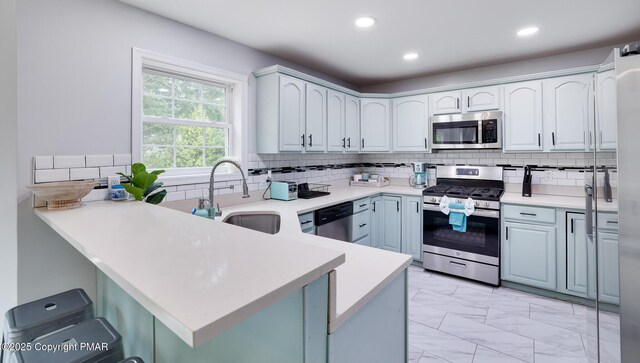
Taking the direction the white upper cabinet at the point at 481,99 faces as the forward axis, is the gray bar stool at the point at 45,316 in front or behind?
in front

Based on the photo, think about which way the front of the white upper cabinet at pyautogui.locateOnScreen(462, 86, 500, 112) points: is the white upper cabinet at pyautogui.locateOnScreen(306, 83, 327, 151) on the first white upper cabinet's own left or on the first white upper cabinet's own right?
on the first white upper cabinet's own right

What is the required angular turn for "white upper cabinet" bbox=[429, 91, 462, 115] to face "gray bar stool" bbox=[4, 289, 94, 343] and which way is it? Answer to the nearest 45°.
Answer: approximately 45° to its right

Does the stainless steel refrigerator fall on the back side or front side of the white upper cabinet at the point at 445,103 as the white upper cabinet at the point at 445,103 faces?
on the front side

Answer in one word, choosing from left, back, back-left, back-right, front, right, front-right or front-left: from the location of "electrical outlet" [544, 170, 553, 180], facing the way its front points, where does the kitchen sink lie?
front-right

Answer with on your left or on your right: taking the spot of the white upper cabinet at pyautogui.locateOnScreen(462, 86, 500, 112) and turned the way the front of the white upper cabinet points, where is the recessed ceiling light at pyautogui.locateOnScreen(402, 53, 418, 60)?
on your right

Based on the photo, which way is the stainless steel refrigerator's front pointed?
to the viewer's left

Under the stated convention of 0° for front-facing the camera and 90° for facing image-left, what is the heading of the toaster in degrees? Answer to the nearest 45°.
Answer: approximately 315°

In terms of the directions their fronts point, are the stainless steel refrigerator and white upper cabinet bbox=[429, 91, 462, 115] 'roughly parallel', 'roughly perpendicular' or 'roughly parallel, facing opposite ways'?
roughly perpendicular

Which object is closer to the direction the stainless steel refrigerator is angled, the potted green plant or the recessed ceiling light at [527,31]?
the potted green plant

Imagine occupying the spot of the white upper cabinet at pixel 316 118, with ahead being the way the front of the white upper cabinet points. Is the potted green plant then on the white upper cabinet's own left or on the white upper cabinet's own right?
on the white upper cabinet's own right

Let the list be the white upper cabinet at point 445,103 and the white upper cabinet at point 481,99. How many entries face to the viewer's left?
0

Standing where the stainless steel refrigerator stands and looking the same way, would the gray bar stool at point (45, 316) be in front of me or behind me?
in front

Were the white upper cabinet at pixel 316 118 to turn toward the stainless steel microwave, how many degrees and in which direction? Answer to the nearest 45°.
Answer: approximately 45° to its left

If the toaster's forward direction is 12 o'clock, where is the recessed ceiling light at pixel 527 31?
The recessed ceiling light is roughly at 11 o'clock from the toaster.

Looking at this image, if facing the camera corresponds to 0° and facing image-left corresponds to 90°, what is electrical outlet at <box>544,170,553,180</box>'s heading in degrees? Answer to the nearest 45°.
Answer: approximately 0°

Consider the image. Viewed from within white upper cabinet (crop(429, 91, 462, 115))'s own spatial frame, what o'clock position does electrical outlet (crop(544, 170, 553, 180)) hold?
The electrical outlet is roughly at 9 o'clock from the white upper cabinet.
